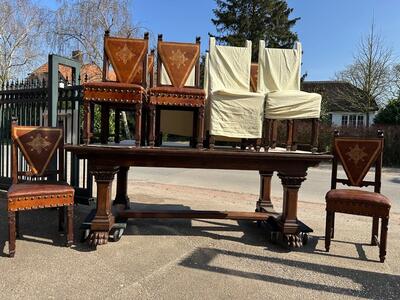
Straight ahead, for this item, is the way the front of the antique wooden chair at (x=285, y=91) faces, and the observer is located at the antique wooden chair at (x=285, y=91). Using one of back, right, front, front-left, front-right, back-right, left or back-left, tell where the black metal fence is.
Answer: back-right

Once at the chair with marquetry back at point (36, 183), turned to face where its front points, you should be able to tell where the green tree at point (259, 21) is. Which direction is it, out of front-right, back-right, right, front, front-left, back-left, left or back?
back-left

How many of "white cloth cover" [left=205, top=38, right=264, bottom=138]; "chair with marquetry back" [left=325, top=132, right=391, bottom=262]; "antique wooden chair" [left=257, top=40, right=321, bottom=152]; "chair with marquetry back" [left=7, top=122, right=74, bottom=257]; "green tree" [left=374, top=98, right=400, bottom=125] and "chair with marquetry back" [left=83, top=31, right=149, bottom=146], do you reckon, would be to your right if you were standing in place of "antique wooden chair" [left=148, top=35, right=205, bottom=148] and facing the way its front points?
2

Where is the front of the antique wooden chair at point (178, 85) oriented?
toward the camera

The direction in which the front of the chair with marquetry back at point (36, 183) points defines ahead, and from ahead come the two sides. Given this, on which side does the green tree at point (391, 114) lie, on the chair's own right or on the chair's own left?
on the chair's own left

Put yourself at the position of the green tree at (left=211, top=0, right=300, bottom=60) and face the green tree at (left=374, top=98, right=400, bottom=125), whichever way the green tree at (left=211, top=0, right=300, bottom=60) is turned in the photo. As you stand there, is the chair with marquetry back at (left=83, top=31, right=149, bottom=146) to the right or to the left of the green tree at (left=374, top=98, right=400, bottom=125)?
right

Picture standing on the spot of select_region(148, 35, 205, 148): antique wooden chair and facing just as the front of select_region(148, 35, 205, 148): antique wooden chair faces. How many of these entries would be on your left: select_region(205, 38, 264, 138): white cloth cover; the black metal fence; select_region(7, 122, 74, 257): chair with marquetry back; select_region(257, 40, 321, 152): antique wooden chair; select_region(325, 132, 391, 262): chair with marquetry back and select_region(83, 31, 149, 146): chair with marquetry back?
3

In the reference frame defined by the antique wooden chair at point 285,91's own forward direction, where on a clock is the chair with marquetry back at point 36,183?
The chair with marquetry back is roughly at 4 o'clock from the antique wooden chair.

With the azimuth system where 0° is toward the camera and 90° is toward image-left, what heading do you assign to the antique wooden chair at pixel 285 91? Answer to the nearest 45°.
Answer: approximately 315°

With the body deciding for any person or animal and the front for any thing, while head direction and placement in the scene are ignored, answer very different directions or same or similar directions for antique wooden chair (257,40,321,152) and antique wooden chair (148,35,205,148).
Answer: same or similar directions

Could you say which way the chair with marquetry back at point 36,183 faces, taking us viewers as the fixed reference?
facing the viewer

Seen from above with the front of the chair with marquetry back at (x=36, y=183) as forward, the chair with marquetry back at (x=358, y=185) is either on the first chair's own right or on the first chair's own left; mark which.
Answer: on the first chair's own left

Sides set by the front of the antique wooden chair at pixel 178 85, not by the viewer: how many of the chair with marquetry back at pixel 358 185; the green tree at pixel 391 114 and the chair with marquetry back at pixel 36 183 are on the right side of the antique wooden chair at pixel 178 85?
1

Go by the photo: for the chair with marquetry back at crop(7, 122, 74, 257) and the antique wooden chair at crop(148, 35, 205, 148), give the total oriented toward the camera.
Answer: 2

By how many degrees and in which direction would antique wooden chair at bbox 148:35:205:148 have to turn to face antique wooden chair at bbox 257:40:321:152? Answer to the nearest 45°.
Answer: approximately 90° to its left

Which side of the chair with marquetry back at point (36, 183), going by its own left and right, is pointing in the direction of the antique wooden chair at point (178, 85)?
left
